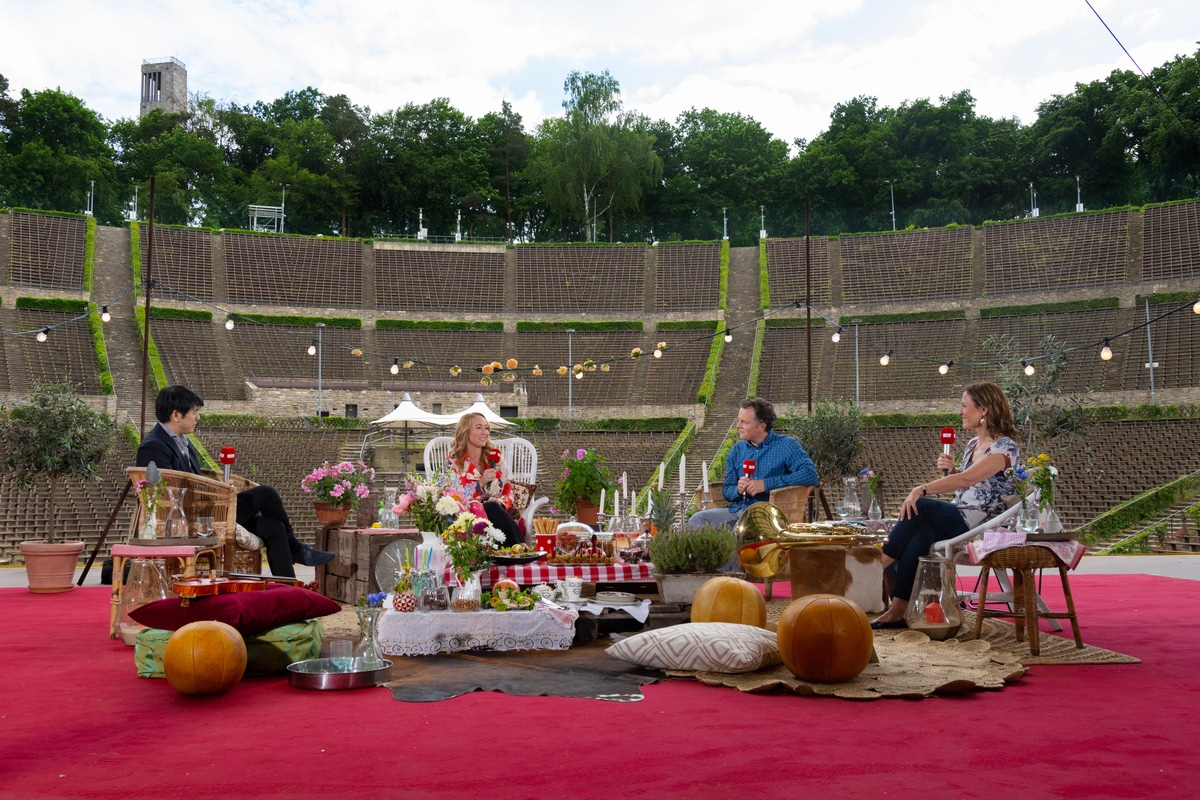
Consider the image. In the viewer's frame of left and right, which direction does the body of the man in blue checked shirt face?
facing the viewer and to the left of the viewer

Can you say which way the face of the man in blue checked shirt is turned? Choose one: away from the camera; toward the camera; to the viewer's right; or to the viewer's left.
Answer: to the viewer's left

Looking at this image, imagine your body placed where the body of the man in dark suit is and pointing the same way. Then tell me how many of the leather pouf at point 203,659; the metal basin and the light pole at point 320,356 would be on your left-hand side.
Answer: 1

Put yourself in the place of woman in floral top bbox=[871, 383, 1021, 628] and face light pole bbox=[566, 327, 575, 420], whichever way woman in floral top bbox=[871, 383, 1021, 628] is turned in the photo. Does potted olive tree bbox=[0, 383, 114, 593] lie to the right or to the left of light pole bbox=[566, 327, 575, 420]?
left

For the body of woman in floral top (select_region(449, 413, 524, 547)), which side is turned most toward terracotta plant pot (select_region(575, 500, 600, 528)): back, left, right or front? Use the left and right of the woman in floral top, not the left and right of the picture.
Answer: left

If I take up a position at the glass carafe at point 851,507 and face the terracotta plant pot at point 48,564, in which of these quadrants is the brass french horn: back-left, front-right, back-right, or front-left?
front-left

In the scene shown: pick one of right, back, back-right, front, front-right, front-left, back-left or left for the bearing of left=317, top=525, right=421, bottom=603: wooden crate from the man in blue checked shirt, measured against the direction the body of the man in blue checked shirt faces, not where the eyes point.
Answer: front-right

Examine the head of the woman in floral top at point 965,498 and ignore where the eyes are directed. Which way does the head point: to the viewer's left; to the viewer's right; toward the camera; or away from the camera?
to the viewer's left

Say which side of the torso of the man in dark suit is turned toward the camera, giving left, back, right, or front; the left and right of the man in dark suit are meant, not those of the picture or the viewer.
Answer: right

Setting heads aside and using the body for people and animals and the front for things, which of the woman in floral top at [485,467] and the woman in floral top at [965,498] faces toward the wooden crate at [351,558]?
the woman in floral top at [965,498]

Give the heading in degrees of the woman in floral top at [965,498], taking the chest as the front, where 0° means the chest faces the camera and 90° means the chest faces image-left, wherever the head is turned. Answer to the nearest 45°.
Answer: approximately 90°

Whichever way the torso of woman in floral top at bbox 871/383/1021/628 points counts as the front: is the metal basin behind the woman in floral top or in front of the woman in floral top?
in front

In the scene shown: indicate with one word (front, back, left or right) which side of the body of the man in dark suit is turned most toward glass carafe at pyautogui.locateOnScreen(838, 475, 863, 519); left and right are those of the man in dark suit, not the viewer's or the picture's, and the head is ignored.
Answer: front

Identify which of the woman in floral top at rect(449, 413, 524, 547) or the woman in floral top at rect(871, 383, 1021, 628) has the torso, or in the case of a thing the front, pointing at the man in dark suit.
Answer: the woman in floral top at rect(871, 383, 1021, 628)
